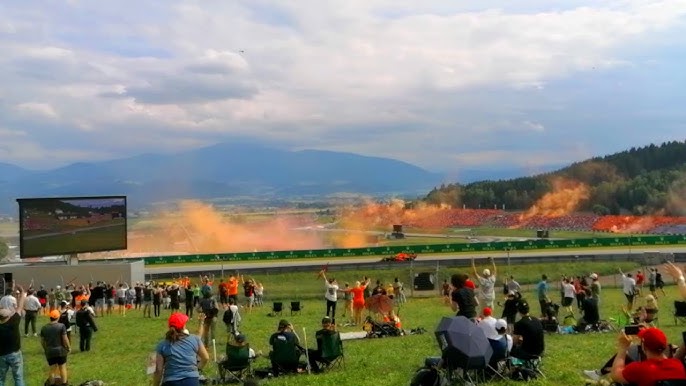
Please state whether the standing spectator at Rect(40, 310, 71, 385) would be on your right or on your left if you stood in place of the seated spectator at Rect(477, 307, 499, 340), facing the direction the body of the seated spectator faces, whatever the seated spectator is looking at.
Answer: on your left

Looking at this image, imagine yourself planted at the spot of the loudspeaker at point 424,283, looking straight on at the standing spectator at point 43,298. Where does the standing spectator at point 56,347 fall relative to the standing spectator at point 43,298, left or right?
left

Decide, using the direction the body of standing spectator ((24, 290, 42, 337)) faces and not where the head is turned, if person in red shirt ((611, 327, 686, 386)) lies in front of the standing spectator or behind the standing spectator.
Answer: behind

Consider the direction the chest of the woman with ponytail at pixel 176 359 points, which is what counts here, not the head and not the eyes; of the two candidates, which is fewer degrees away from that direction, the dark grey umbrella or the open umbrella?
the open umbrella

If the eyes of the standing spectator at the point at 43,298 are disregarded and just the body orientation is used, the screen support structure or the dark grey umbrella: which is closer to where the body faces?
the screen support structure

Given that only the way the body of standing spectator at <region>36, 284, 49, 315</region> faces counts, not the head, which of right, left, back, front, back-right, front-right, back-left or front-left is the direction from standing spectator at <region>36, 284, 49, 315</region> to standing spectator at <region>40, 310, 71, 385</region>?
back

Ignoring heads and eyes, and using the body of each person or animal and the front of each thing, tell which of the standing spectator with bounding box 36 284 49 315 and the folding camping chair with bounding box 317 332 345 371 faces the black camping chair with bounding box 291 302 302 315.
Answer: the folding camping chair

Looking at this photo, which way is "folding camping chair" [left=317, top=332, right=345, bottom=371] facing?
away from the camera

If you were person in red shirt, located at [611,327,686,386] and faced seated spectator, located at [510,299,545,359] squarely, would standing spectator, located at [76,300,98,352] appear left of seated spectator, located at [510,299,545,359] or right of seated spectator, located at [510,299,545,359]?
left

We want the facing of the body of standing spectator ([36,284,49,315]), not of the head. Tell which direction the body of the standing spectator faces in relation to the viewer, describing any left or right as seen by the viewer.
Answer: facing away from the viewer

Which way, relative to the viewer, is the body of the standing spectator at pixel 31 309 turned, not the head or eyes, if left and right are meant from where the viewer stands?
facing away from the viewer

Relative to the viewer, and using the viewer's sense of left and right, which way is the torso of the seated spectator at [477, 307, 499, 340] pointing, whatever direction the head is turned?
facing away from the viewer

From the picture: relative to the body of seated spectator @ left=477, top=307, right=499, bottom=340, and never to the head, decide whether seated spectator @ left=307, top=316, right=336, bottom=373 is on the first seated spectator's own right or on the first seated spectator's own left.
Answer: on the first seated spectator's own left

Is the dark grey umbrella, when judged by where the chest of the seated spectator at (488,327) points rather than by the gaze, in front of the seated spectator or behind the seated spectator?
behind

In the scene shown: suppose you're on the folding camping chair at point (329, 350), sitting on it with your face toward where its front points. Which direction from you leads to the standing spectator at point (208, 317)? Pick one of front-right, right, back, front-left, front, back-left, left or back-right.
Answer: front-left

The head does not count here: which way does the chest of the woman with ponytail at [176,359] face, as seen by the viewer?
away from the camera
